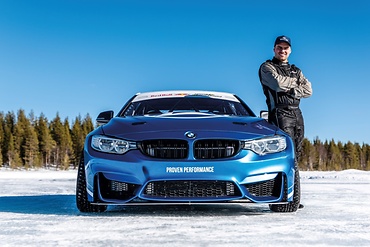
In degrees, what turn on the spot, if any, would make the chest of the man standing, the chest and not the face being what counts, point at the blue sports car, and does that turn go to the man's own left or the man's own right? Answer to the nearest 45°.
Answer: approximately 45° to the man's own right

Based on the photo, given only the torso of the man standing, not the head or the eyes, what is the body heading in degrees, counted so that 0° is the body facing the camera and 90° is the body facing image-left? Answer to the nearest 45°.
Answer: approximately 315°

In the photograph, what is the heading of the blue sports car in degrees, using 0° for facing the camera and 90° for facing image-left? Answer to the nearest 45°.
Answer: approximately 0°
